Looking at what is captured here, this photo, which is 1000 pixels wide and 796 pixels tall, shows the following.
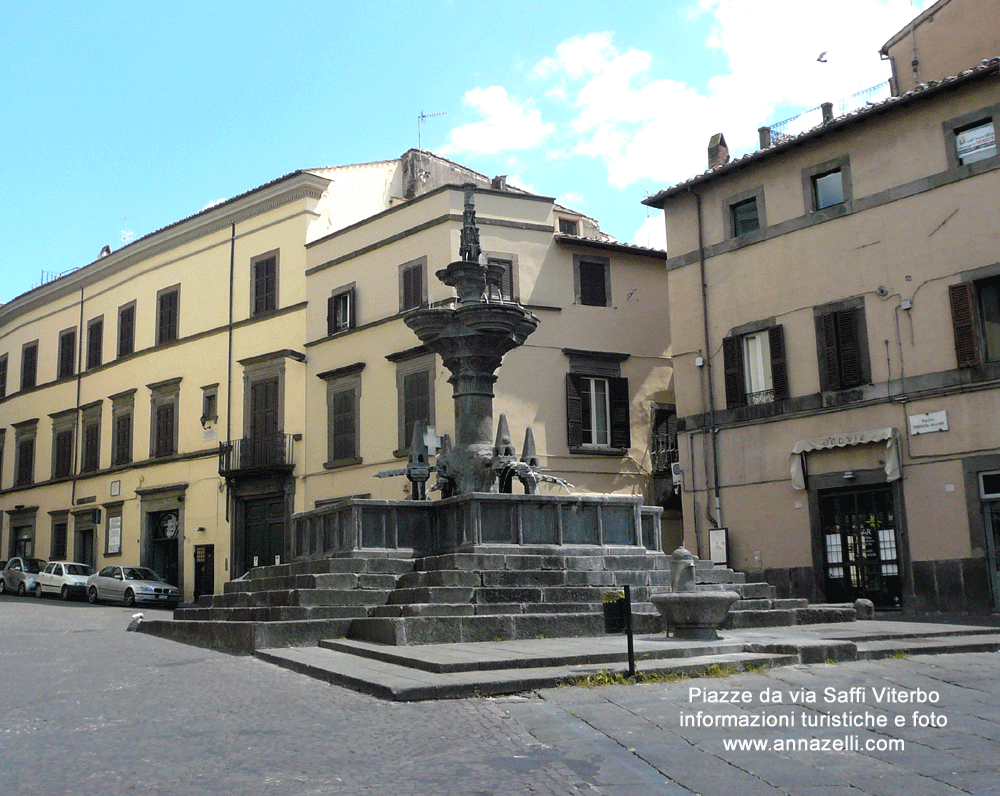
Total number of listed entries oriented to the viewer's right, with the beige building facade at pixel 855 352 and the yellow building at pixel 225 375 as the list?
0

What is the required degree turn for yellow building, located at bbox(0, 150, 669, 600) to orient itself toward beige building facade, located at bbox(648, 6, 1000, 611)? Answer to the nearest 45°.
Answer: approximately 90° to its left

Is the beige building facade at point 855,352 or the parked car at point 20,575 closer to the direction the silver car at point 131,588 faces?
the beige building facade

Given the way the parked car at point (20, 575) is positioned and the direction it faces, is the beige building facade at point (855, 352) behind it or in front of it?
in front

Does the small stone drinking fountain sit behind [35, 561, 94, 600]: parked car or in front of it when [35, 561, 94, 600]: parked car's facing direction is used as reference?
in front

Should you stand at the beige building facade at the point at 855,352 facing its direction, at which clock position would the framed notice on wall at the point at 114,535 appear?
The framed notice on wall is roughly at 2 o'clock from the beige building facade.

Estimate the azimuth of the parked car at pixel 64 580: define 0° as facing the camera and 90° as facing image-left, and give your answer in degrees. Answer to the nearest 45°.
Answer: approximately 315°

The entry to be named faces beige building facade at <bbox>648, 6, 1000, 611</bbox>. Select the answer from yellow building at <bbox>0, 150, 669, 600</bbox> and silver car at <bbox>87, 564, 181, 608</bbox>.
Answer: the silver car

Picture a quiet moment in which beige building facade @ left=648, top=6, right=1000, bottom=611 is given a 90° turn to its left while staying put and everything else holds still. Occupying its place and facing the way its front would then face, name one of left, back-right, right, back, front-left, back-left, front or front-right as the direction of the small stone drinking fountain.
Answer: front-right

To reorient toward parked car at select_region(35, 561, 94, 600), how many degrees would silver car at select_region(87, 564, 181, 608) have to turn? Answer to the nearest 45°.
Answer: approximately 180°

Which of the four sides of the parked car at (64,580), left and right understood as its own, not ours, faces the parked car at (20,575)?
back

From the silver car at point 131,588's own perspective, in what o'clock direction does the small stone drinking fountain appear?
The small stone drinking fountain is roughly at 1 o'clock from the silver car.

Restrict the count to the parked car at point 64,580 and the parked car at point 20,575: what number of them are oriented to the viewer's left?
0

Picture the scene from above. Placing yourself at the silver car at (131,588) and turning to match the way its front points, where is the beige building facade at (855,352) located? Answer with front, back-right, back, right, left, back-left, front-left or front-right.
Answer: front

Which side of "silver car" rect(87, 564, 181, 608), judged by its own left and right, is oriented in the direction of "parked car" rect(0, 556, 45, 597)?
back
